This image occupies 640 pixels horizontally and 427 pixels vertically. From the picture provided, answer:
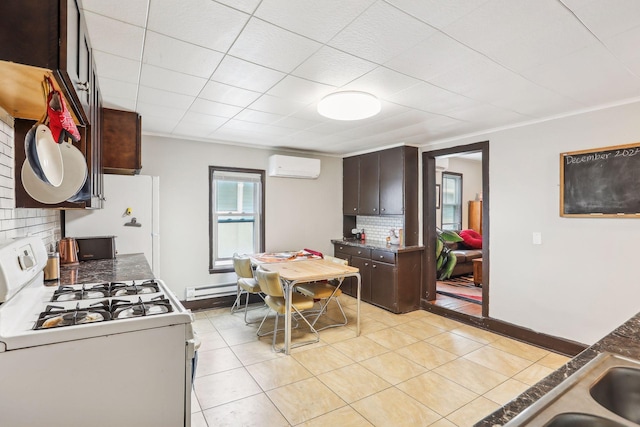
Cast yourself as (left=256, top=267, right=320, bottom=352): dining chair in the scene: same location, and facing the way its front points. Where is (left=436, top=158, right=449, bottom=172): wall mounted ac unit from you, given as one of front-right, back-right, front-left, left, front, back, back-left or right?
front

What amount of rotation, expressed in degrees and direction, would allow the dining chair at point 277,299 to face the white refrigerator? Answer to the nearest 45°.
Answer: approximately 135° to its left

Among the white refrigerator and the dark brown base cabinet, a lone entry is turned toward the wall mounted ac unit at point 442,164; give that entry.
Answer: the white refrigerator

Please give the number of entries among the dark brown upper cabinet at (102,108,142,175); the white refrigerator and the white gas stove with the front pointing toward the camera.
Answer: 0

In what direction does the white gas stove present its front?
to the viewer's right

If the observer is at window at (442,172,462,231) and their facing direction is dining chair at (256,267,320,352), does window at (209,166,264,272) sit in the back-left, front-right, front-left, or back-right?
front-right

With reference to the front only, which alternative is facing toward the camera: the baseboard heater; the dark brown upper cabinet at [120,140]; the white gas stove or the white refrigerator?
the baseboard heater

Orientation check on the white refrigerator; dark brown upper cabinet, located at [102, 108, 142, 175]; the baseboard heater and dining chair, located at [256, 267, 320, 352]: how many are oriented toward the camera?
1

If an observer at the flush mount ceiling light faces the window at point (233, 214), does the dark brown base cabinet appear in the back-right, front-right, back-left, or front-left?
front-right

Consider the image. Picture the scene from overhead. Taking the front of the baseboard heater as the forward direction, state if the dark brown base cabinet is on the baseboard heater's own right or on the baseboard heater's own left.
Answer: on the baseboard heater's own left

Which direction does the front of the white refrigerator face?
to the viewer's right

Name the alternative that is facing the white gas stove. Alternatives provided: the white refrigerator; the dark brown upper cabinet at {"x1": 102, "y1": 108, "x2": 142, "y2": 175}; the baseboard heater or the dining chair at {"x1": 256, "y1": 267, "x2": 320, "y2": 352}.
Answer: the baseboard heater

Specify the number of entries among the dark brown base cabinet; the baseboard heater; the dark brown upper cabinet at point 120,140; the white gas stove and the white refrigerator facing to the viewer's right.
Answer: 3

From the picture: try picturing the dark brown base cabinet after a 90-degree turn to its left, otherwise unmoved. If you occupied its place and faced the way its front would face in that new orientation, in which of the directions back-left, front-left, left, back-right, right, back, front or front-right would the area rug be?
left

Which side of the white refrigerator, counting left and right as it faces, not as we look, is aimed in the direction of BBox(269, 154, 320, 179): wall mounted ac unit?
front

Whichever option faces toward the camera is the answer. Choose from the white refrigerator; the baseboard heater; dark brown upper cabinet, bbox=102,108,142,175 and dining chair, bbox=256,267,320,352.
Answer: the baseboard heater

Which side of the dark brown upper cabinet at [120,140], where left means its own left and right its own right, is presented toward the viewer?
right

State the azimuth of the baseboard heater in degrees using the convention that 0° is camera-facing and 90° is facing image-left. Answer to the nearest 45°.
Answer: approximately 0°
